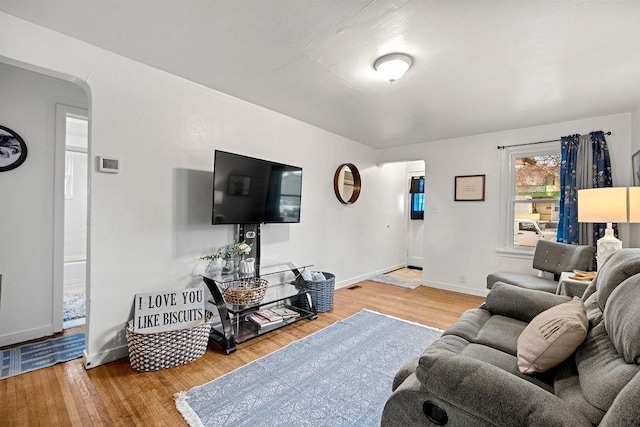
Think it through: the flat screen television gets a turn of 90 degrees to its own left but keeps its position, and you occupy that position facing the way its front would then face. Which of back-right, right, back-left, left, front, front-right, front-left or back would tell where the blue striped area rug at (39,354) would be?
back-left

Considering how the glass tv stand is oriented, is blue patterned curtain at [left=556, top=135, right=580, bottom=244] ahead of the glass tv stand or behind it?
ahead

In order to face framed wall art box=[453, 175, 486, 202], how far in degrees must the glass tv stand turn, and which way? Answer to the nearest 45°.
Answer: approximately 45° to its left

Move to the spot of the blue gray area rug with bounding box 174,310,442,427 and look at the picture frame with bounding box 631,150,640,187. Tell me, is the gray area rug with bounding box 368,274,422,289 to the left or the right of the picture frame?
left

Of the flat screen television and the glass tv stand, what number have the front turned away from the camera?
0

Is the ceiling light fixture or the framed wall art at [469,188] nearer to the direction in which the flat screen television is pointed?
the ceiling light fixture

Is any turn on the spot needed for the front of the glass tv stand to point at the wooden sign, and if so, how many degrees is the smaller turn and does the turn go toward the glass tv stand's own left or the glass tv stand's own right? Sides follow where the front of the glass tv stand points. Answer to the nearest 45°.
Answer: approximately 90° to the glass tv stand's own right

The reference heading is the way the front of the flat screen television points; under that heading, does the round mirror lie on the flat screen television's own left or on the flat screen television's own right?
on the flat screen television's own left

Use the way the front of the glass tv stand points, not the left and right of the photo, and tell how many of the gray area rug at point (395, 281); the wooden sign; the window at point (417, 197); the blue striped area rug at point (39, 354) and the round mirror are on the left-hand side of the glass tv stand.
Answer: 3

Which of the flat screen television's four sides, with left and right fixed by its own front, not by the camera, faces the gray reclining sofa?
front

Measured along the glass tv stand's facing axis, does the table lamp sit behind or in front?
in front

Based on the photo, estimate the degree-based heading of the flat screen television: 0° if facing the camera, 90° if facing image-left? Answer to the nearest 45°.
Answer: approximately 315°

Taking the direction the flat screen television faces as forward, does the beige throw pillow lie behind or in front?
in front

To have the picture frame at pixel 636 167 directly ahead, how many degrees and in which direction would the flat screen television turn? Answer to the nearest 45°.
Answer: approximately 45° to its left

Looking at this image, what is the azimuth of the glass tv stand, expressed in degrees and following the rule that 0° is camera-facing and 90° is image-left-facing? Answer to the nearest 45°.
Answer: approximately 315°
